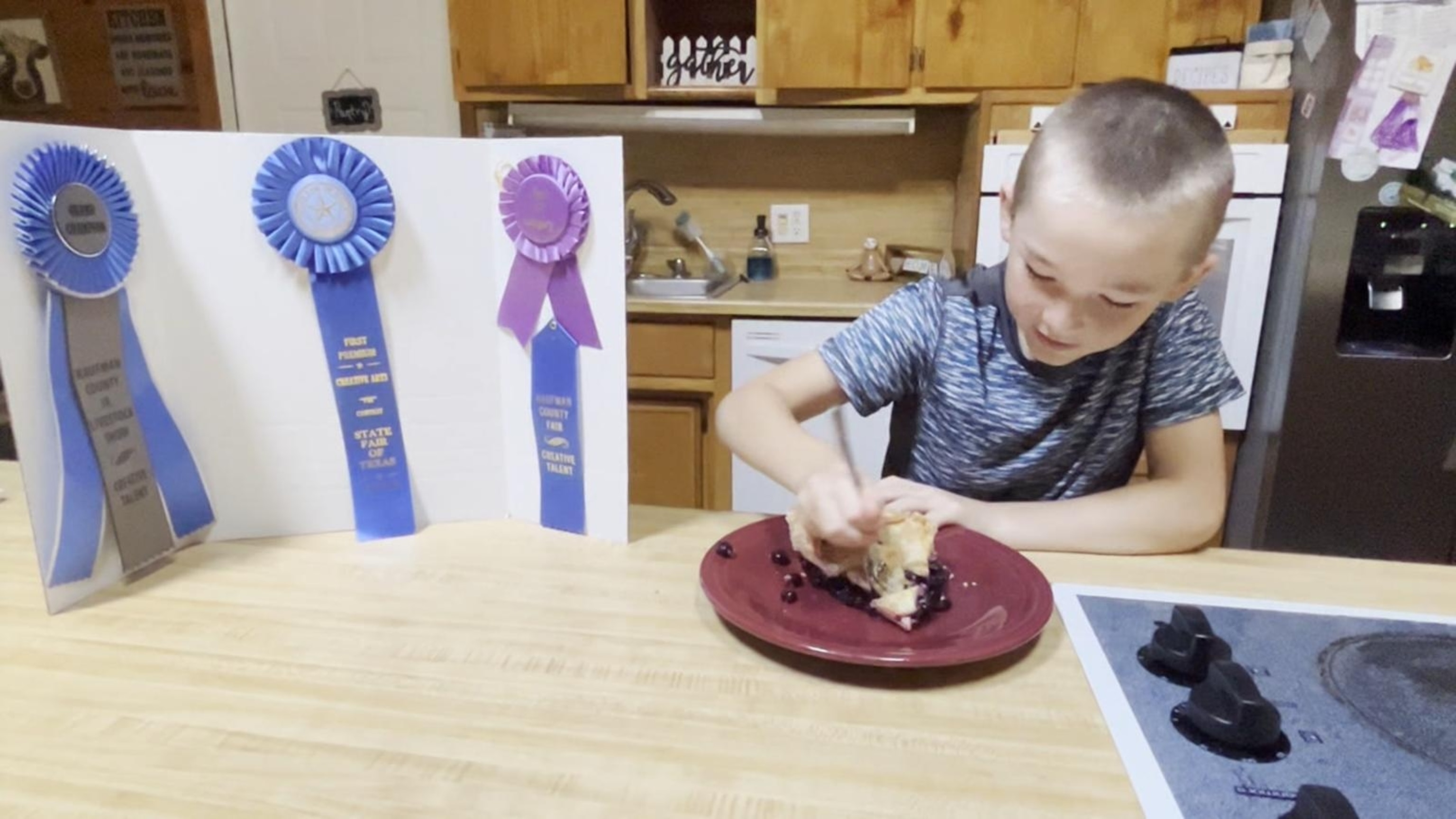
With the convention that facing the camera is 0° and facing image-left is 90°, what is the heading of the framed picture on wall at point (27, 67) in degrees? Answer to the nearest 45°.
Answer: approximately 0°

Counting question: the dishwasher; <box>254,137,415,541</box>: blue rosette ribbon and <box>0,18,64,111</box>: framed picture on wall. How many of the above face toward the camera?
3

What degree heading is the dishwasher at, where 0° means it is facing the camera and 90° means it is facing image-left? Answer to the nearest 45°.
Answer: approximately 0°

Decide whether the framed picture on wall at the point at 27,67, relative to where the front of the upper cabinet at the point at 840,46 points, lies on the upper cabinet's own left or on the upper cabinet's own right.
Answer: on the upper cabinet's own right

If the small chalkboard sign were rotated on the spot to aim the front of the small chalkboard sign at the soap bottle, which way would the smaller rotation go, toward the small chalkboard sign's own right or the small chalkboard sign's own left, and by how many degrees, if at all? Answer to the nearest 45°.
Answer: approximately 45° to the small chalkboard sign's own left

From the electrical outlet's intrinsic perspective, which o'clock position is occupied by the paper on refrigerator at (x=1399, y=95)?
The paper on refrigerator is roughly at 10 o'clock from the electrical outlet.

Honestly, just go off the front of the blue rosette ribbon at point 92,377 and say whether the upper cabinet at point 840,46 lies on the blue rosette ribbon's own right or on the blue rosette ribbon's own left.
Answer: on the blue rosette ribbon's own left

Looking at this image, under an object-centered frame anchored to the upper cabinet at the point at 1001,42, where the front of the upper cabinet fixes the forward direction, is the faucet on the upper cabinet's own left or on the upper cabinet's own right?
on the upper cabinet's own right

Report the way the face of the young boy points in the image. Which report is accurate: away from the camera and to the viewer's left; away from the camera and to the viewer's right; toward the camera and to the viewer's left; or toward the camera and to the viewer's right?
toward the camera and to the viewer's left

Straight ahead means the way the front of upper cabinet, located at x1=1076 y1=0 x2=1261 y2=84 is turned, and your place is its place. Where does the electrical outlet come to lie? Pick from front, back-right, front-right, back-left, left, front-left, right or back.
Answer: right

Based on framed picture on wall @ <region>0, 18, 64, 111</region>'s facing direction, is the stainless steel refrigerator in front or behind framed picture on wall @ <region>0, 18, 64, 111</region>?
in front

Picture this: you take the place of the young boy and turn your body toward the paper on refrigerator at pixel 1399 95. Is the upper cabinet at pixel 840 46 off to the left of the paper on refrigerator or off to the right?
left

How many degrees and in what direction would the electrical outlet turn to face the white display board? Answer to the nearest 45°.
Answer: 0° — it already faces it
